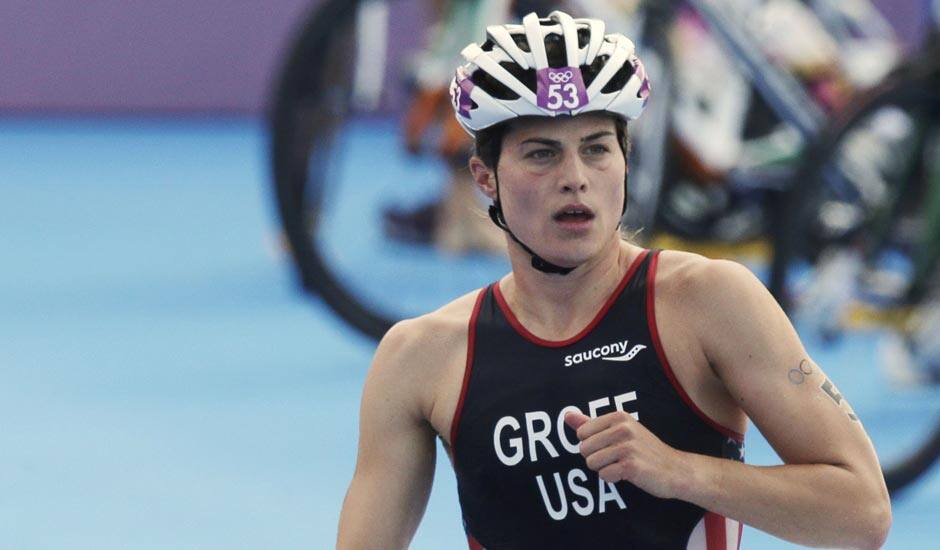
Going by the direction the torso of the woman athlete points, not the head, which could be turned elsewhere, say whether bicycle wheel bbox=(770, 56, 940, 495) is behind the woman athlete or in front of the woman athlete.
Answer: behind

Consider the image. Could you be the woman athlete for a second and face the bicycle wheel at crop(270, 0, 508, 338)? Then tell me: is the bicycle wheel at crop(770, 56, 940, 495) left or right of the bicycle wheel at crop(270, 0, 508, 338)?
right

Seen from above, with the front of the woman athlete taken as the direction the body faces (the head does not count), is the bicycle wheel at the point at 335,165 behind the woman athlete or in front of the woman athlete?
behind

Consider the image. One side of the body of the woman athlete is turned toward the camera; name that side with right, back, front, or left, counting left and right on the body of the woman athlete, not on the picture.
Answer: front
